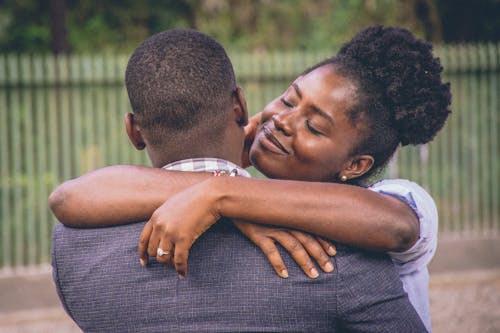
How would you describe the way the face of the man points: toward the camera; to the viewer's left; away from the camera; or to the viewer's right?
away from the camera

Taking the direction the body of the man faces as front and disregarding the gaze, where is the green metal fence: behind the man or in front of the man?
in front

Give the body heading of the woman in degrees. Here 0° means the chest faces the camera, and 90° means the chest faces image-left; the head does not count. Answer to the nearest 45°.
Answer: approximately 45°

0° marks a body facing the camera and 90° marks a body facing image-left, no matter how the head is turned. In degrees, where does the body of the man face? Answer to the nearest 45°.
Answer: approximately 180°

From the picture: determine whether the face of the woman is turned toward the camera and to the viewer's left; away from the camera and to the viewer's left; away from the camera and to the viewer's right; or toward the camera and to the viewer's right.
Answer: toward the camera and to the viewer's left

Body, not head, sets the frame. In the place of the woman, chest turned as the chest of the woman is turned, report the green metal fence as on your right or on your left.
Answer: on your right
